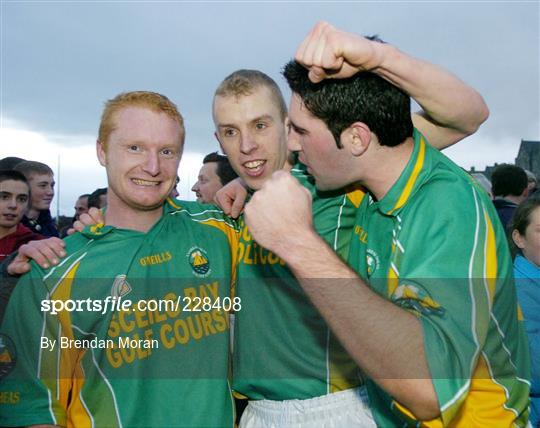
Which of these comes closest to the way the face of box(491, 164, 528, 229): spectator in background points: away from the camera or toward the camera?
away from the camera

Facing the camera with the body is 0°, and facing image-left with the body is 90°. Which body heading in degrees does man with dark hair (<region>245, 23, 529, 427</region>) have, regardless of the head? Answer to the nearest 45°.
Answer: approximately 90°

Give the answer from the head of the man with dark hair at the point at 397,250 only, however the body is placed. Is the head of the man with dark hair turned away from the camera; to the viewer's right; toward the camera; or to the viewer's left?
to the viewer's left

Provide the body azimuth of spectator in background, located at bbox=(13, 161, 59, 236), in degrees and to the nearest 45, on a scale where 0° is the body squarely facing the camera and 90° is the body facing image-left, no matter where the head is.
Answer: approximately 315°

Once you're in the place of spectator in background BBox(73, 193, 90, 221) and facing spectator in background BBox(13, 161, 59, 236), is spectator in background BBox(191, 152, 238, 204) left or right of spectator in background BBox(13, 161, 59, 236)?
left

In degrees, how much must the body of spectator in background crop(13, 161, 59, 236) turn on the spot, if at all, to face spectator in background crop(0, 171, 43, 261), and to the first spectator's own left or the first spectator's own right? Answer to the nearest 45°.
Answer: approximately 45° to the first spectator's own right
